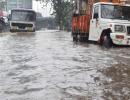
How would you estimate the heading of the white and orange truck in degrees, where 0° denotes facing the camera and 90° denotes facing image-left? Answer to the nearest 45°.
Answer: approximately 315°

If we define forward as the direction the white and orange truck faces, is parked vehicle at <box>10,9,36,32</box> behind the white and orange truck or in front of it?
behind

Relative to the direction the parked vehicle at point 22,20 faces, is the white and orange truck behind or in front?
in front

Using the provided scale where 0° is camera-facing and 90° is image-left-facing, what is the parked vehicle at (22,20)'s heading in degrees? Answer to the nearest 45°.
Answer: approximately 0°
